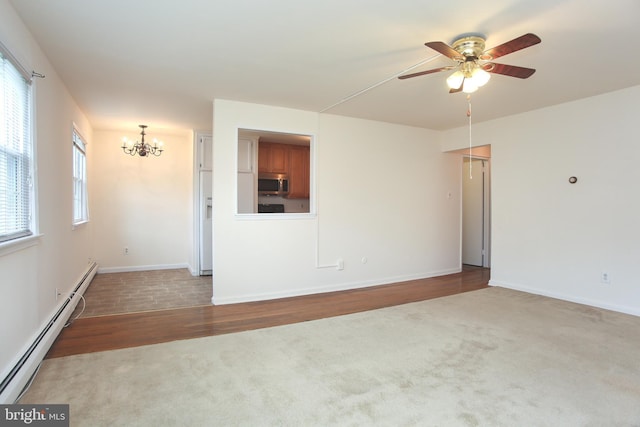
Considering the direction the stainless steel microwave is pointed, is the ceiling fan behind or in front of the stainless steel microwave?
in front

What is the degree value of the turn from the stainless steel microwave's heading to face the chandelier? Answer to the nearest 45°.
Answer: approximately 90° to its right

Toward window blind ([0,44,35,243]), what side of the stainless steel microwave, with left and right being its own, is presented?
front

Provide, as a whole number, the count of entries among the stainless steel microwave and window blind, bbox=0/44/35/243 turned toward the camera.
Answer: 1

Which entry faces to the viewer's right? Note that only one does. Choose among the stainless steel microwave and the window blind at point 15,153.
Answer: the window blind

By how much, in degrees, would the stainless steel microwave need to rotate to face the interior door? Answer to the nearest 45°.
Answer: approximately 90° to its left

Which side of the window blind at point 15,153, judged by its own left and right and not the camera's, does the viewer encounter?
right

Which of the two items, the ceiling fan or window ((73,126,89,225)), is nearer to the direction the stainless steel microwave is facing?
the ceiling fan

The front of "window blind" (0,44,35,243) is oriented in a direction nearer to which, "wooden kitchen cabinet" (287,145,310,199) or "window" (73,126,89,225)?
the wooden kitchen cabinet

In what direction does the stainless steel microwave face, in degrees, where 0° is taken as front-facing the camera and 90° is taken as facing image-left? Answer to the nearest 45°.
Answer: approximately 0°

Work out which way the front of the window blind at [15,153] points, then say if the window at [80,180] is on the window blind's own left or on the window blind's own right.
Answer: on the window blind's own left
